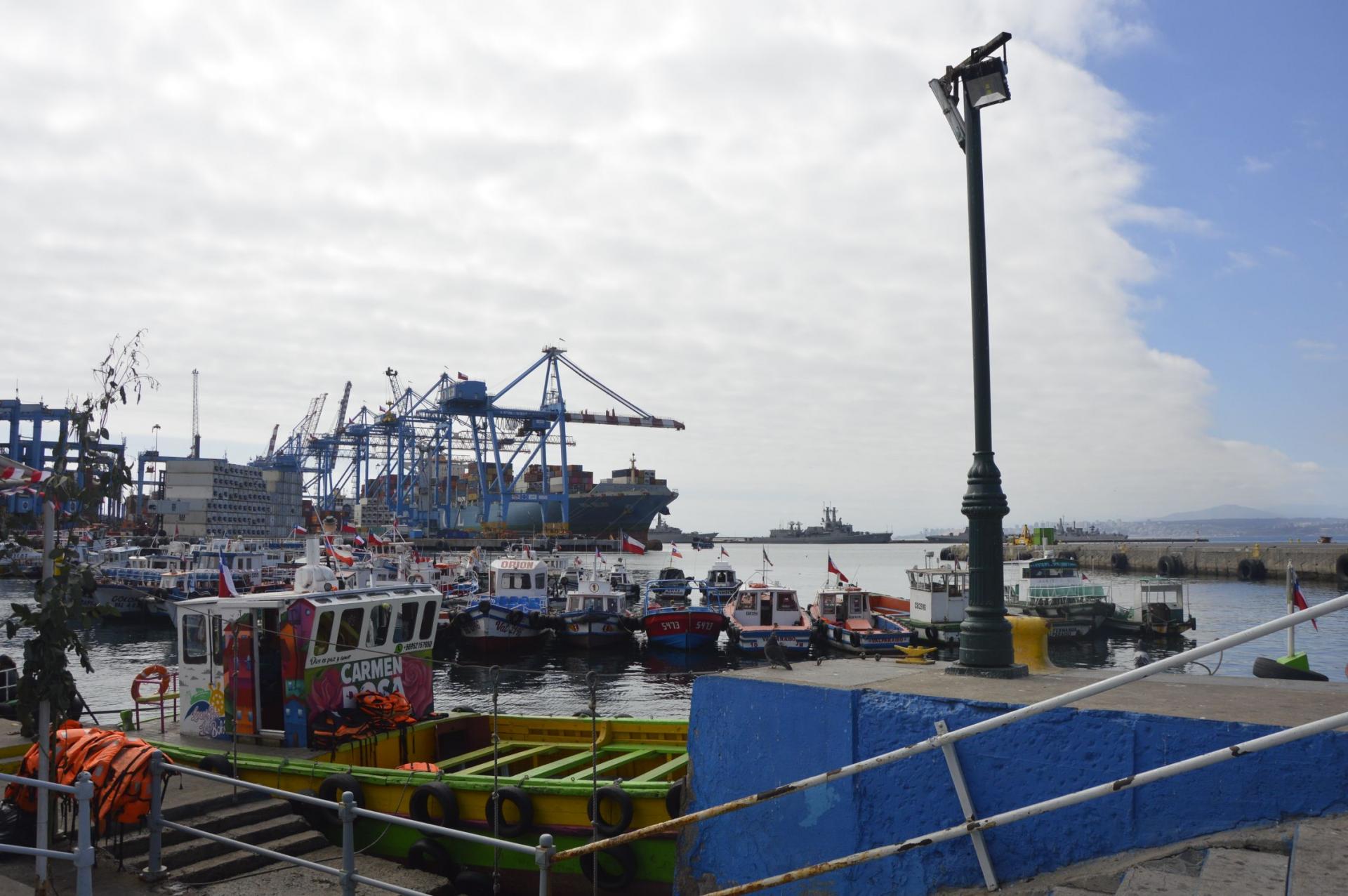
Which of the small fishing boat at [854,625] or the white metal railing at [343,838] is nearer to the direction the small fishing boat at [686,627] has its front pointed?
the white metal railing

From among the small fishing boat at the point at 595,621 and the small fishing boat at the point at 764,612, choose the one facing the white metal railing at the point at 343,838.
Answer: the small fishing boat at the point at 595,621

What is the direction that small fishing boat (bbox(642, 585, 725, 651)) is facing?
toward the camera

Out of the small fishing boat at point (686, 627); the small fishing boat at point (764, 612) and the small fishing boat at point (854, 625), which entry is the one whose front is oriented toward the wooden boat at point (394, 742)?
the small fishing boat at point (686, 627)

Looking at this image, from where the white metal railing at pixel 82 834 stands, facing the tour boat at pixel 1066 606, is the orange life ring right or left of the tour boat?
left

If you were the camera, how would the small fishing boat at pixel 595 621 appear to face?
facing the viewer

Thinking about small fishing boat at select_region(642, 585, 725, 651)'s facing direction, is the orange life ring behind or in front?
in front
